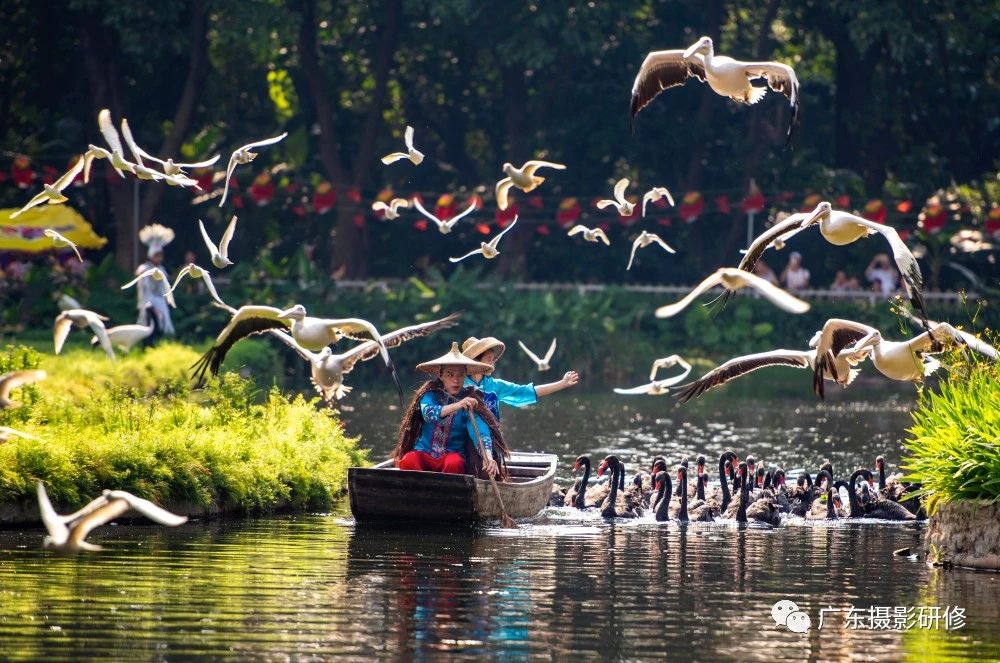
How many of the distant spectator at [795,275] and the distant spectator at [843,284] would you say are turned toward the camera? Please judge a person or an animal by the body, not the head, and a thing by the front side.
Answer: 2

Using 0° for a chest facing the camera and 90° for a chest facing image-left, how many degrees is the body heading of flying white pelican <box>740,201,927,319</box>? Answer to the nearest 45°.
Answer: approximately 45°

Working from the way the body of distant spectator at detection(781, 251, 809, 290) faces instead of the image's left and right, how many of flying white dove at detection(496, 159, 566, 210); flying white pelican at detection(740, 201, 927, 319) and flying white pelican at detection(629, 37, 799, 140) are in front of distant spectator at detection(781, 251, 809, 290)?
3

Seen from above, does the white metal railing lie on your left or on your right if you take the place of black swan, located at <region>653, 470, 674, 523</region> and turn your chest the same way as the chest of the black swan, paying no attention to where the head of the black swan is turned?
on your right

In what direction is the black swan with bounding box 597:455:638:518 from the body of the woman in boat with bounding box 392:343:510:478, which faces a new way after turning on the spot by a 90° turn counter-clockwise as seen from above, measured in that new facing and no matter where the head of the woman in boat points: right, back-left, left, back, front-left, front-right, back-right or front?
front-left

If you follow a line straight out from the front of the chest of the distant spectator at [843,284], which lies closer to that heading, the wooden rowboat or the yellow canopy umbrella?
the wooden rowboat

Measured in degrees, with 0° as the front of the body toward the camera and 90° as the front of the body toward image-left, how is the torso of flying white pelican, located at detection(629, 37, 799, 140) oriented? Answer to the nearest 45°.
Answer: approximately 45°
